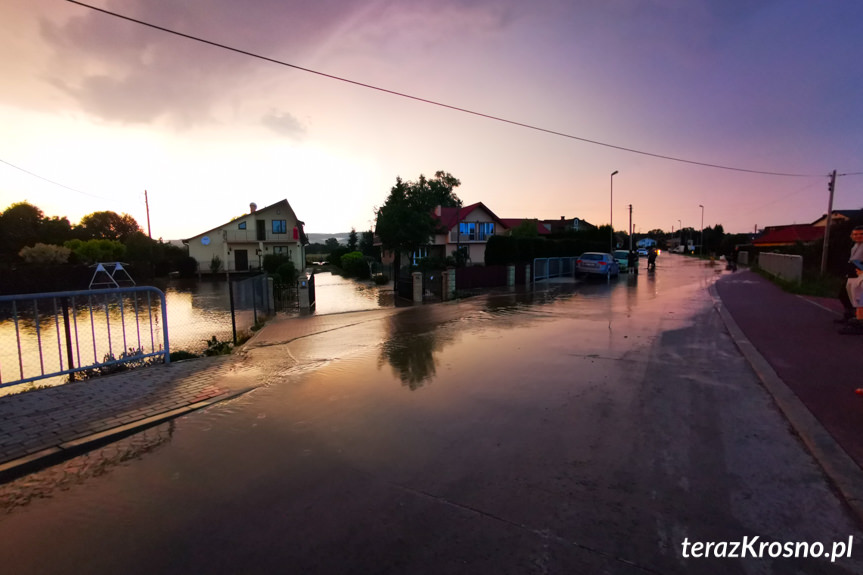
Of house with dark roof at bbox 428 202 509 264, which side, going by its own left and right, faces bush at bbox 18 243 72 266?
right

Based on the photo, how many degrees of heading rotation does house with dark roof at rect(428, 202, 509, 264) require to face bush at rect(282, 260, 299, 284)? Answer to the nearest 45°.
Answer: approximately 45° to its right

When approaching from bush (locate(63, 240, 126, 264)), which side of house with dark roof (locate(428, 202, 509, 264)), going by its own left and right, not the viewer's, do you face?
right

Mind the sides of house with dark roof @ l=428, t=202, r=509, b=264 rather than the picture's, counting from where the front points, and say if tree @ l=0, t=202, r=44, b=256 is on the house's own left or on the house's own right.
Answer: on the house's own right

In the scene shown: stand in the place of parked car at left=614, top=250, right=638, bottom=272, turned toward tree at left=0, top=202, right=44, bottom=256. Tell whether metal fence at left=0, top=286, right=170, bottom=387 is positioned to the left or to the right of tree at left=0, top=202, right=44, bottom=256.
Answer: left

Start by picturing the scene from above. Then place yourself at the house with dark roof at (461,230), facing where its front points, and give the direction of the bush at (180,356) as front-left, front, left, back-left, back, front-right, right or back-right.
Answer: front-right

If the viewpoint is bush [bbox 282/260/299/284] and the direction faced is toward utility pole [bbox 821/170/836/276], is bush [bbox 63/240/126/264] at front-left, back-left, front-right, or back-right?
back-left

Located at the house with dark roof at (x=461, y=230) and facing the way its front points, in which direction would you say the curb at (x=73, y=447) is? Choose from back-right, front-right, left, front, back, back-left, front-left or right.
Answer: front-right

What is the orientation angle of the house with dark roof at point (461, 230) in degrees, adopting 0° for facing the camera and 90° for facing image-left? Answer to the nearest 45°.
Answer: approximately 315°

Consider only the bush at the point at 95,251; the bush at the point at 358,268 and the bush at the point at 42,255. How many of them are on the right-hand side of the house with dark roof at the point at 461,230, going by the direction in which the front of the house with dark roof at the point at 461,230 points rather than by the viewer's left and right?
3

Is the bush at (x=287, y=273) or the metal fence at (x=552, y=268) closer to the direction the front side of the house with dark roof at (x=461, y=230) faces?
the metal fence

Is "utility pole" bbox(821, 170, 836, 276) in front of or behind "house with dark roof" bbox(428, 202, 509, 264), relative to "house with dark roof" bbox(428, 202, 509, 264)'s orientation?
in front
